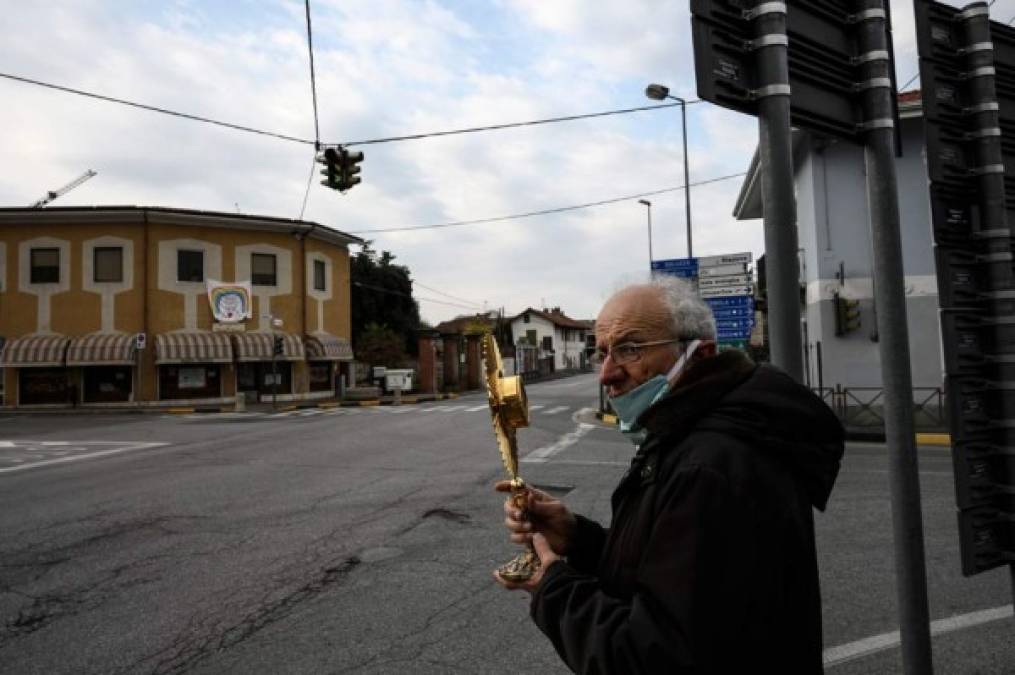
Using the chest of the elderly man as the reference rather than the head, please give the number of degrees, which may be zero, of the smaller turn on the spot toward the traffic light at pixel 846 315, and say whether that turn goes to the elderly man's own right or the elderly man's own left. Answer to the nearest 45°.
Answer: approximately 90° to the elderly man's own right

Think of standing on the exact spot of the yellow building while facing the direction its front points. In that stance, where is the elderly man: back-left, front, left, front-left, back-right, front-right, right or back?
front

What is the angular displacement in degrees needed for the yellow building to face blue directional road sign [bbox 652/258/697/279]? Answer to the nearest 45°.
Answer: approximately 45° to its left

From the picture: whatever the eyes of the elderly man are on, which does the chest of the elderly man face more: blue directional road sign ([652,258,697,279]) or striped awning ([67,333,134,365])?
the striped awning

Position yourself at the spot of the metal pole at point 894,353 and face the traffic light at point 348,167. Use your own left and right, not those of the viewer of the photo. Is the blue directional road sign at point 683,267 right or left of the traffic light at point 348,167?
right

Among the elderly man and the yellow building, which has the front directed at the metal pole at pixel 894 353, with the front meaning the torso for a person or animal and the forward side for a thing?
the yellow building

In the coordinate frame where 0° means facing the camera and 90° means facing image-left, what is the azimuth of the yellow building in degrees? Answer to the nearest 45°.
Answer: approximately 0°

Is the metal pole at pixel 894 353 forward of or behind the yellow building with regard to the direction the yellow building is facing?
forward

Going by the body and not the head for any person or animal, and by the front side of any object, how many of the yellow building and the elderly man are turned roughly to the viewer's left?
1

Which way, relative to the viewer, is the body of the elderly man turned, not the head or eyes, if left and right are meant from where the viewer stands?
facing to the left of the viewer
